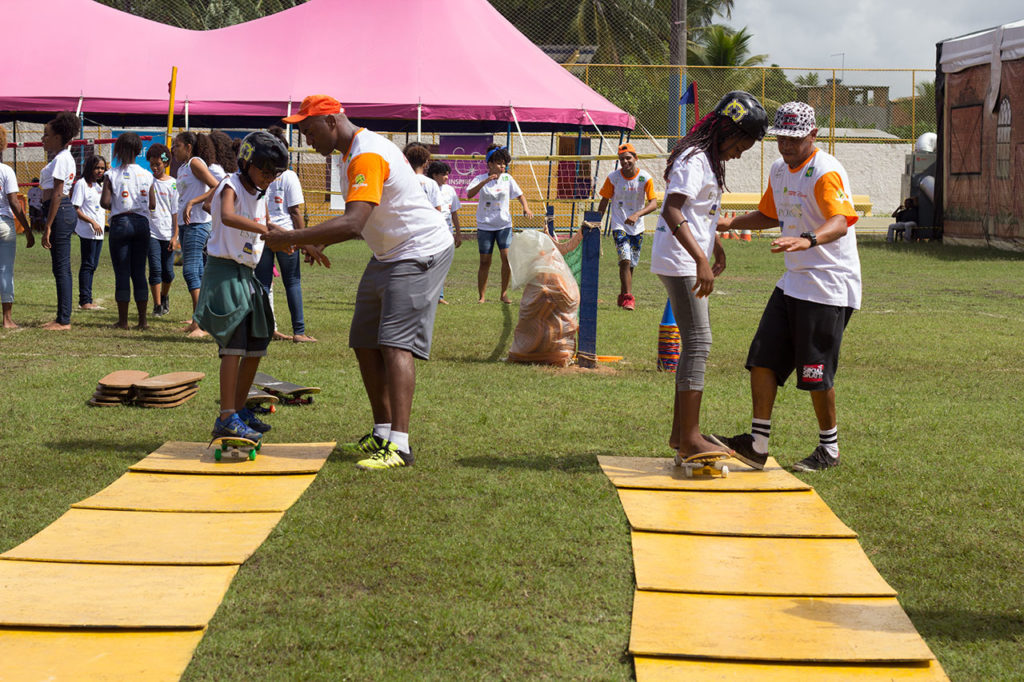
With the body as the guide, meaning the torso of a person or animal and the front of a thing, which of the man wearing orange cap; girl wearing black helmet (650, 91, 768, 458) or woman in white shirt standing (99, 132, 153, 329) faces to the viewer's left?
the man wearing orange cap

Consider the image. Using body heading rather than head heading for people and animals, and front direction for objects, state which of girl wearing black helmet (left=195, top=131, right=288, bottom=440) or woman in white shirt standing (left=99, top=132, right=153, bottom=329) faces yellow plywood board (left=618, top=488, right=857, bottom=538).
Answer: the girl wearing black helmet

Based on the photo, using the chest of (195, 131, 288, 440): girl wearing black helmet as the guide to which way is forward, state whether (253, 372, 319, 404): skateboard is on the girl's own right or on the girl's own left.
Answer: on the girl's own left

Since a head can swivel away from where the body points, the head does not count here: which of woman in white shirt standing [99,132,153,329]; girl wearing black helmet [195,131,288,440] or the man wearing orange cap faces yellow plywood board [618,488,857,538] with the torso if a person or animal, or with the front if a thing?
the girl wearing black helmet

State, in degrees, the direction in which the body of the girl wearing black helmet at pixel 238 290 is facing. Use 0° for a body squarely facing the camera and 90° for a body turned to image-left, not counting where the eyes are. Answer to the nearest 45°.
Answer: approximately 315°

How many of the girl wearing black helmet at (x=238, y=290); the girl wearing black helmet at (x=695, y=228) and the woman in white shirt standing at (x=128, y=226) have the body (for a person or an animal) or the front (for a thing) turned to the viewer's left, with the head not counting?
0

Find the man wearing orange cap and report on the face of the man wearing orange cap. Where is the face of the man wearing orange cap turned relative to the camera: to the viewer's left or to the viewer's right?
to the viewer's left

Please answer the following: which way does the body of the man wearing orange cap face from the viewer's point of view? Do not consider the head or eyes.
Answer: to the viewer's left

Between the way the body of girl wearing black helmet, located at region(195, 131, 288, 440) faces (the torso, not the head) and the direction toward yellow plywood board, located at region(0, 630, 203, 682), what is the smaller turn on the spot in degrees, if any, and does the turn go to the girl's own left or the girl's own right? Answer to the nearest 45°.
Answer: approximately 45° to the girl's own right
